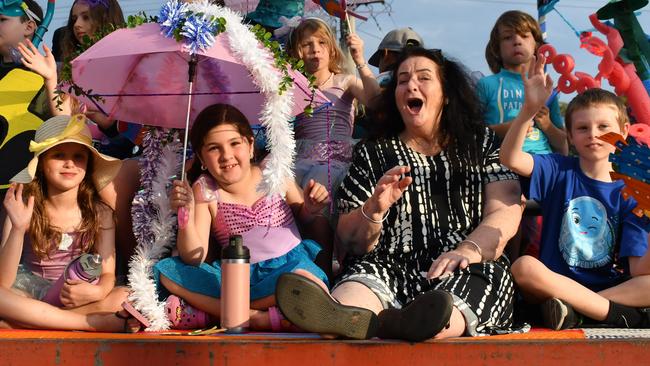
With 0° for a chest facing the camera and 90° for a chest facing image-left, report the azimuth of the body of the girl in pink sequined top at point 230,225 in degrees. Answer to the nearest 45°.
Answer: approximately 0°

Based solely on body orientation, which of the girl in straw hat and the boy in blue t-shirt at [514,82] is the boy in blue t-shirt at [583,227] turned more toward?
the girl in straw hat

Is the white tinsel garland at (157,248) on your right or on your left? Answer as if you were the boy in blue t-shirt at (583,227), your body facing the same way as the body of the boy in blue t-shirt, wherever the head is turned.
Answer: on your right

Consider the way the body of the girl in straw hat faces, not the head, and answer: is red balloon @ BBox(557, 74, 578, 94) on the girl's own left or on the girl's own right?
on the girl's own left

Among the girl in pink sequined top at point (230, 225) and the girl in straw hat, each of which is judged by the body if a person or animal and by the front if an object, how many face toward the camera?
2

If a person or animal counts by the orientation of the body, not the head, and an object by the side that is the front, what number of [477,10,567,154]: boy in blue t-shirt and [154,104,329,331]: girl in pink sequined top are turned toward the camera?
2

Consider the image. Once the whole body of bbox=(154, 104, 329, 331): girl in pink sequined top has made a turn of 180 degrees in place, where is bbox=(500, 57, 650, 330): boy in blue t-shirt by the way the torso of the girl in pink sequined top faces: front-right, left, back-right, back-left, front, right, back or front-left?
right

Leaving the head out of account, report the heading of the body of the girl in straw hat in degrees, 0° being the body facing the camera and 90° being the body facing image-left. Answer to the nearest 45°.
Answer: approximately 0°

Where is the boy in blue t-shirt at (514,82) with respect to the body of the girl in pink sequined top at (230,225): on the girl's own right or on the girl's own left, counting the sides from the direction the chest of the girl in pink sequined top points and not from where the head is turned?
on the girl's own left
